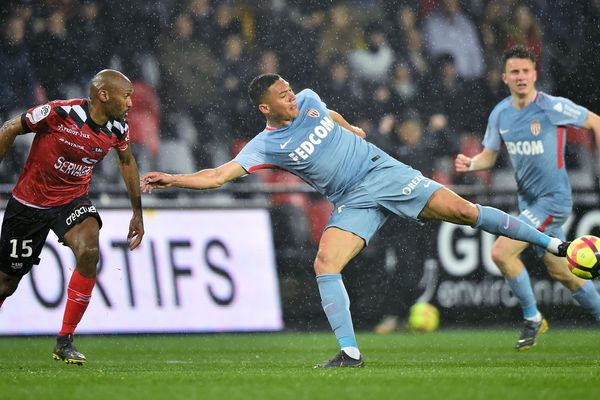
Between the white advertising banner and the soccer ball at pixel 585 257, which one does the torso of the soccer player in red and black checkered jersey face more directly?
the soccer ball

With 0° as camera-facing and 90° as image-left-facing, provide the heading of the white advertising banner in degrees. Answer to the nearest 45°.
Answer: approximately 0°

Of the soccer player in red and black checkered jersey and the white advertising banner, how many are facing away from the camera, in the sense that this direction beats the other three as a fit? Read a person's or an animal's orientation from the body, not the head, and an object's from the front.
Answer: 0

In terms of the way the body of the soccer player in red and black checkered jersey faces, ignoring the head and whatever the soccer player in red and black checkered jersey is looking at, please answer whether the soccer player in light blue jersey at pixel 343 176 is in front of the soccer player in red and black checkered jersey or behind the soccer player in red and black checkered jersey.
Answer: in front

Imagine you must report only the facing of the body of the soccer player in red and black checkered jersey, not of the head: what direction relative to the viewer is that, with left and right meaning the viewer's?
facing the viewer and to the right of the viewer

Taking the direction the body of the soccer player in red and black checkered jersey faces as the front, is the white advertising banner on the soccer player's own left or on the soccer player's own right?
on the soccer player's own left

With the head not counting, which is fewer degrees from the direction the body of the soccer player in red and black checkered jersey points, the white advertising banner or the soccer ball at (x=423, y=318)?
the soccer ball

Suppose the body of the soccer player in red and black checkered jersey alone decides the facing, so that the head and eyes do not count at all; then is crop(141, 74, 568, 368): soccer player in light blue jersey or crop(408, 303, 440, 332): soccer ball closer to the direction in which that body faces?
the soccer player in light blue jersey

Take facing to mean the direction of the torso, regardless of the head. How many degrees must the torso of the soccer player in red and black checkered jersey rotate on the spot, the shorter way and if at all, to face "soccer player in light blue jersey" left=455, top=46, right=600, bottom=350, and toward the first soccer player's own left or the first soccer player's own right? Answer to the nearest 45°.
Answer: approximately 45° to the first soccer player's own left

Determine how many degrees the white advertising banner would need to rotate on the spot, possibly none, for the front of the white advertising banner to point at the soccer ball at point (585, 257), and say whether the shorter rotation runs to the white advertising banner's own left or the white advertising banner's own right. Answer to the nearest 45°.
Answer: approximately 45° to the white advertising banner's own left

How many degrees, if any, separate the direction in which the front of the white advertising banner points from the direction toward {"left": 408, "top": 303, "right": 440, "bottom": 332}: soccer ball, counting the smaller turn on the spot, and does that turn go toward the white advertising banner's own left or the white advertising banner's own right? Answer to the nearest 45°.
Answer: approximately 90° to the white advertising banner's own left

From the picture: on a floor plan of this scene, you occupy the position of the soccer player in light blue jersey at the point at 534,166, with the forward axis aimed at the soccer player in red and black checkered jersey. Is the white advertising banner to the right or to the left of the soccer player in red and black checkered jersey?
right

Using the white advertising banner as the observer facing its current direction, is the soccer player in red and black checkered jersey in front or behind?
in front

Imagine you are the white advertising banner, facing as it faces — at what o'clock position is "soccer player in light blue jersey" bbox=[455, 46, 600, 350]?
The soccer player in light blue jersey is roughly at 10 o'clock from the white advertising banner.
